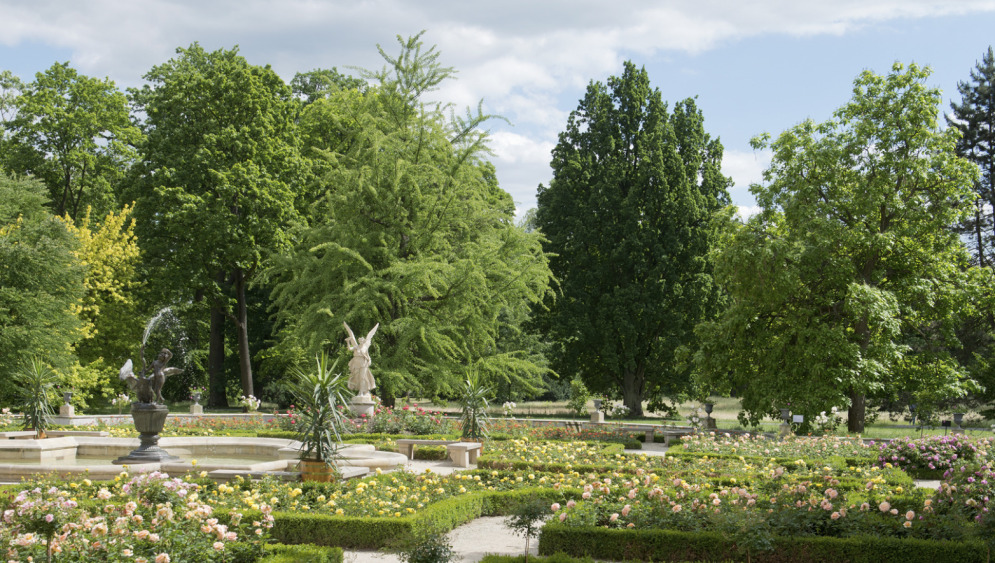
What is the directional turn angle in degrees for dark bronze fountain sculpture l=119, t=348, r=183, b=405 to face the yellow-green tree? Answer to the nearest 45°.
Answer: approximately 135° to its left

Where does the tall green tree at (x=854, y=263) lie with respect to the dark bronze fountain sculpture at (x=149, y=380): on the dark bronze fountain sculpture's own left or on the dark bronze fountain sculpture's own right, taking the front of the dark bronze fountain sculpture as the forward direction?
on the dark bronze fountain sculpture's own left

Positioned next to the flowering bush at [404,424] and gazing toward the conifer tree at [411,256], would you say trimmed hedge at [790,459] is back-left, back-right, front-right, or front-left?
back-right

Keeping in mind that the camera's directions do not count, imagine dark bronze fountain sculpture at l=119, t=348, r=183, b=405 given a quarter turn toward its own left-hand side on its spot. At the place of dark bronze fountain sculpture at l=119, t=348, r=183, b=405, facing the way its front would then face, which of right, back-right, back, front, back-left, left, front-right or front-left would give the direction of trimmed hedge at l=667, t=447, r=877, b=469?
front-right

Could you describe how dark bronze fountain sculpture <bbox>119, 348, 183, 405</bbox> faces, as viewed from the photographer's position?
facing the viewer and to the right of the viewer

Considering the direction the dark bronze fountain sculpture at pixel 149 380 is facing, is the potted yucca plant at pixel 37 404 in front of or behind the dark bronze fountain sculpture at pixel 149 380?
behind

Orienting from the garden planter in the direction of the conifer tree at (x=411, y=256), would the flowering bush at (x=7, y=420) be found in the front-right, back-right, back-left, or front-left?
front-left

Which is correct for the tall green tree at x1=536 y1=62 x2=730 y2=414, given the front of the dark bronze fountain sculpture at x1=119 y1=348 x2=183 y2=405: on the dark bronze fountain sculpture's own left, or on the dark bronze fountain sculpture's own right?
on the dark bronze fountain sculpture's own left

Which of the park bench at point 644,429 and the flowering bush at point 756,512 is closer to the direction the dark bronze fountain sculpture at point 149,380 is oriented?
the flowering bush

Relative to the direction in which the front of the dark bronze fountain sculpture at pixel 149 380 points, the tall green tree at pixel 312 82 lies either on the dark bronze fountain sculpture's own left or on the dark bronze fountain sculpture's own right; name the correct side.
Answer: on the dark bronze fountain sculpture's own left

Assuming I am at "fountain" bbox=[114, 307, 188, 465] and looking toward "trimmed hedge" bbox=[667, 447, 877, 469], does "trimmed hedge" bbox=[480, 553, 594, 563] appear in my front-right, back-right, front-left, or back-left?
front-right

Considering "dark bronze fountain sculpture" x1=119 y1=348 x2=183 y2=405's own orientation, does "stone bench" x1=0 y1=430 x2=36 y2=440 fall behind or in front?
behind

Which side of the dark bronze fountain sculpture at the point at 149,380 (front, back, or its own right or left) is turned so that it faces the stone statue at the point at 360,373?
left
